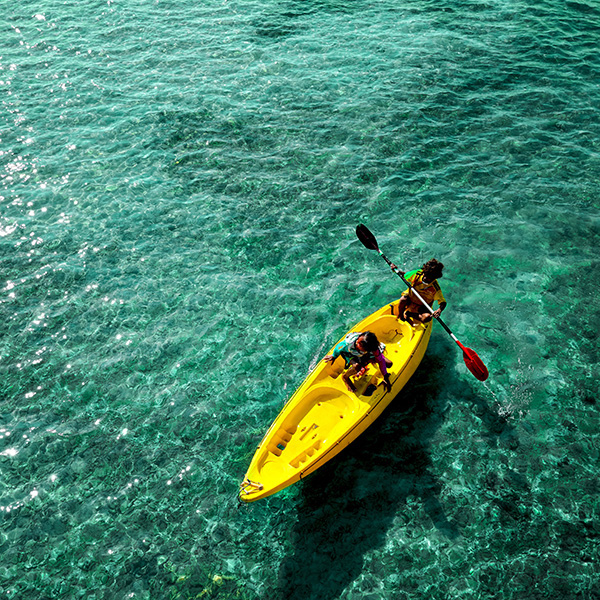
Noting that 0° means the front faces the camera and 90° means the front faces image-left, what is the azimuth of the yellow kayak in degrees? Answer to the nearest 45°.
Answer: approximately 45°

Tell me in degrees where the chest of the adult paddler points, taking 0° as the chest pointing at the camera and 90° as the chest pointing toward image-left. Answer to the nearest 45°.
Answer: approximately 45°
